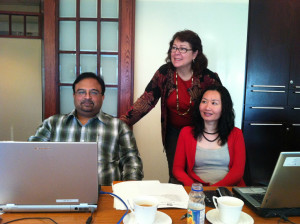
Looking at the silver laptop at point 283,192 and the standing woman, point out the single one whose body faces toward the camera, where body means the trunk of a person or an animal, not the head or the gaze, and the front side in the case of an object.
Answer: the standing woman

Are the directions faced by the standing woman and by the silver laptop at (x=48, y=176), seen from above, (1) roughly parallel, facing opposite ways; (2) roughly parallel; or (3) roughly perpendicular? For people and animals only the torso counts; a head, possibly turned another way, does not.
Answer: roughly parallel, facing opposite ways

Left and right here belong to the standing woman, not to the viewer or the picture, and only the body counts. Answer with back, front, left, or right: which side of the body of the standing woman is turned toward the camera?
front

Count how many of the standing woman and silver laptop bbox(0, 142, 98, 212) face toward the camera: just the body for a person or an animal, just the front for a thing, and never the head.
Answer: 1

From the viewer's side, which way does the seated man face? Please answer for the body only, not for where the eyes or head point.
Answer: toward the camera

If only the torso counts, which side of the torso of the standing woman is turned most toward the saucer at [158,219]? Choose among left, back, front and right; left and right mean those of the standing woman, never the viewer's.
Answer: front

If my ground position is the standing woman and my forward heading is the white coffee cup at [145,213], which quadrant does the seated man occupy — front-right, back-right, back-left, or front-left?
front-right

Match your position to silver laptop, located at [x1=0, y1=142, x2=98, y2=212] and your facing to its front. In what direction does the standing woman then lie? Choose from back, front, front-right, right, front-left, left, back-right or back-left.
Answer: front-right

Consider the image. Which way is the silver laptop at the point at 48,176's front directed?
away from the camera

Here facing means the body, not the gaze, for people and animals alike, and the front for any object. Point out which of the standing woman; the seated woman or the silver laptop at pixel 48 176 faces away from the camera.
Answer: the silver laptop

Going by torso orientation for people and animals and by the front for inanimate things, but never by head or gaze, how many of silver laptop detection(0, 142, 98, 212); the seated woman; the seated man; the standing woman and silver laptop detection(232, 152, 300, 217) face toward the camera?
3

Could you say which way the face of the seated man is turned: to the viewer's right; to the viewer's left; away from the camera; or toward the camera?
toward the camera

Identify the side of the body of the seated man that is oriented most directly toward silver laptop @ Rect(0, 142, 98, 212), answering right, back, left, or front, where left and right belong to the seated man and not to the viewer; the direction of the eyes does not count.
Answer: front

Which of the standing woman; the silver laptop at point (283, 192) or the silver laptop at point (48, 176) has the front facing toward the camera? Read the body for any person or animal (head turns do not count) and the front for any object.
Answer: the standing woman
